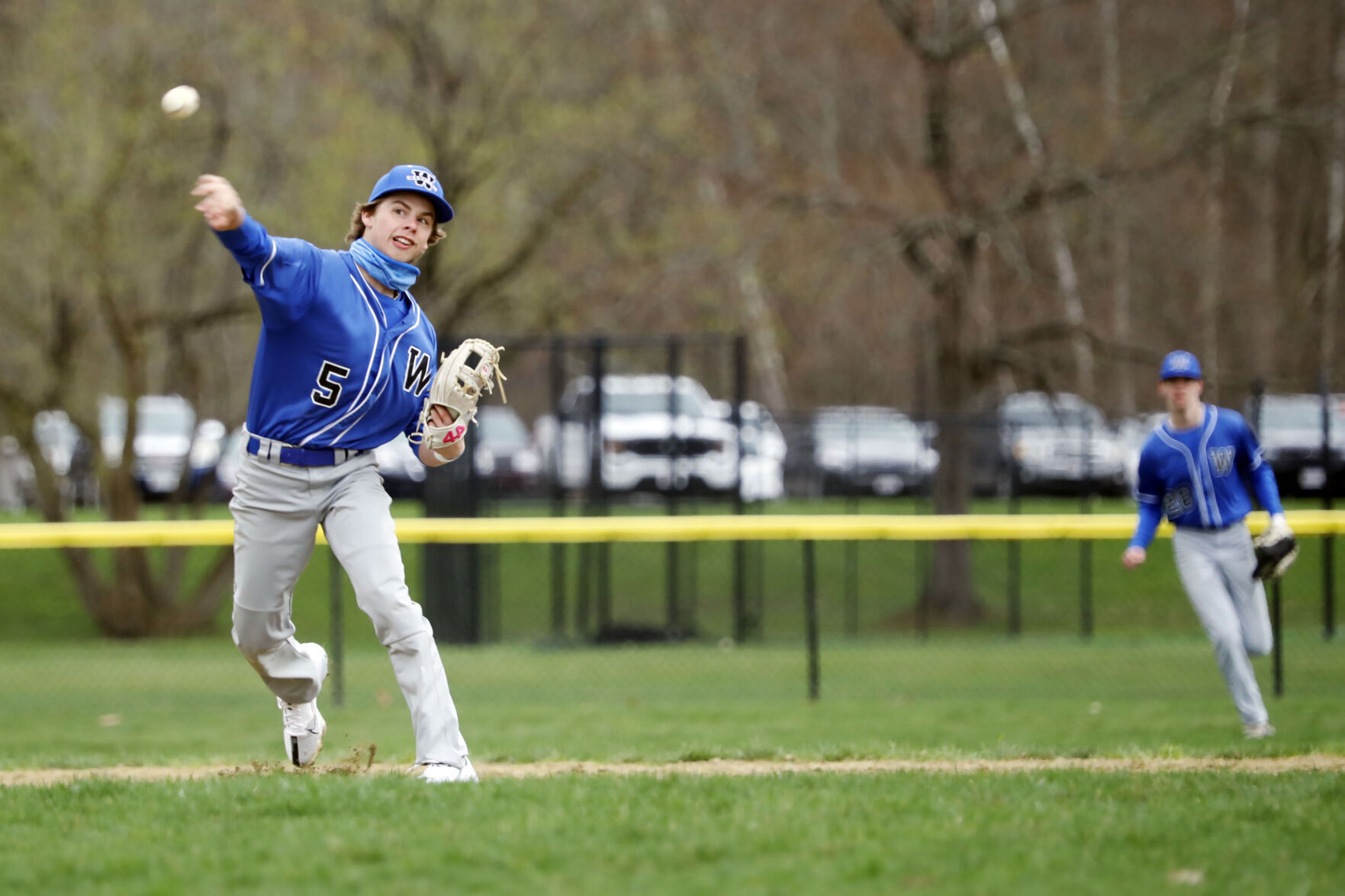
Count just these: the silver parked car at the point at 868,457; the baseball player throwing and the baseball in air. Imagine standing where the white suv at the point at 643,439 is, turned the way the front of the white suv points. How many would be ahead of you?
2

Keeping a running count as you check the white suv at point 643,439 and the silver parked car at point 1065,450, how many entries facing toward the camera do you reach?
2

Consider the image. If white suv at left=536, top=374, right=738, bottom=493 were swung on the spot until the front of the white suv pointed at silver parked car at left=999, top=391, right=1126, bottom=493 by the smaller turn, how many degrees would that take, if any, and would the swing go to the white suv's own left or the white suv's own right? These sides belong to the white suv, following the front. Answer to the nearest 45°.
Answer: approximately 135° to the white suv's own left

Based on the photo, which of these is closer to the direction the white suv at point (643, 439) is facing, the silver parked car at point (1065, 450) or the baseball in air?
the baseball in air

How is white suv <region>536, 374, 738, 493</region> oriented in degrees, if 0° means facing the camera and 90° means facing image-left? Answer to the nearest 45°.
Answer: approximately 0°

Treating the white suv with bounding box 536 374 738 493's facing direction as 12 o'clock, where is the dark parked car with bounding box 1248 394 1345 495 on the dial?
The dark parked car is roughly at 9 o'clock from the white suv.

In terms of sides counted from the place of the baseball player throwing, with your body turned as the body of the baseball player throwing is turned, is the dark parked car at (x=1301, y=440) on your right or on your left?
on your left

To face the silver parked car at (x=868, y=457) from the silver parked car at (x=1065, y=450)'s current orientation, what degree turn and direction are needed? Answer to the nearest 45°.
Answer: approximately 90° to its right
